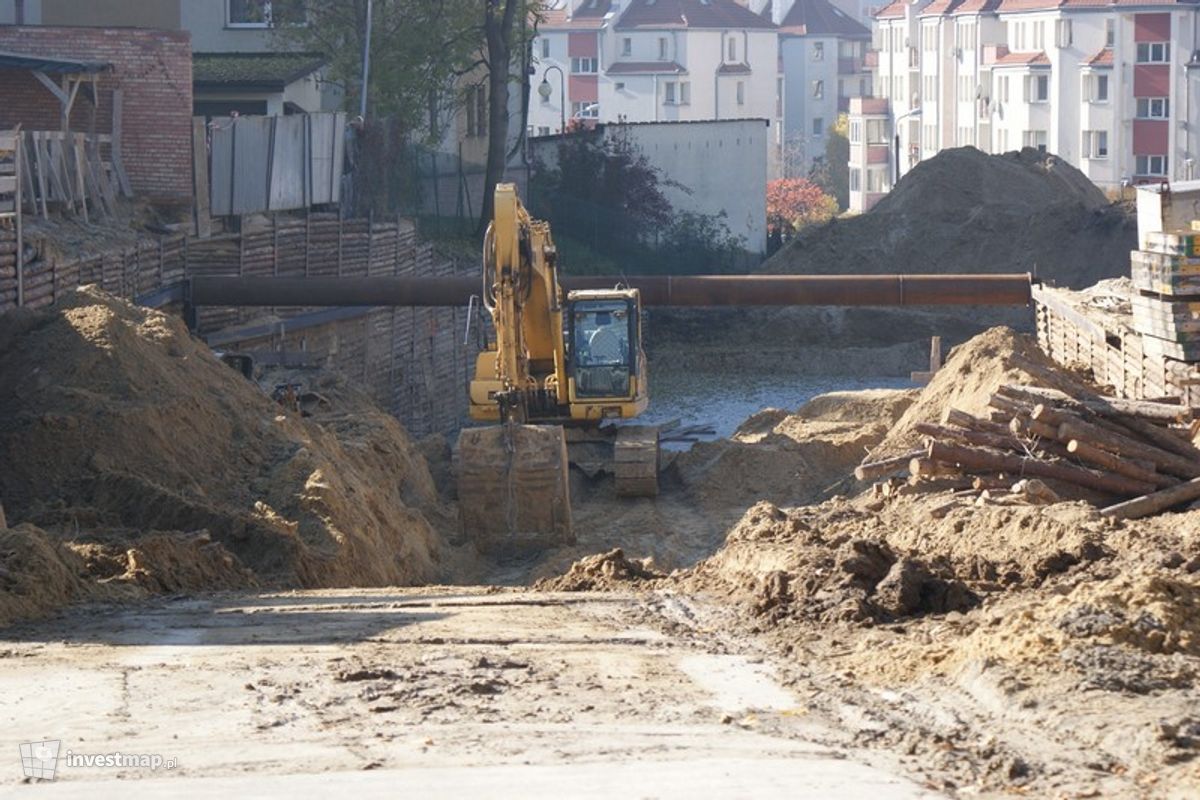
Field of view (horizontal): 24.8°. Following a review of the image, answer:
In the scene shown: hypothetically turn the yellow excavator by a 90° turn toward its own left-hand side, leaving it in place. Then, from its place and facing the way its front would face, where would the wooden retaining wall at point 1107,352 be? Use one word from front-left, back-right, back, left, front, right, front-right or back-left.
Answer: front

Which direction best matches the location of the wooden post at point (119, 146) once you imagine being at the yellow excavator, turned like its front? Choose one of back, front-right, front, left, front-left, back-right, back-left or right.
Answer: back-right

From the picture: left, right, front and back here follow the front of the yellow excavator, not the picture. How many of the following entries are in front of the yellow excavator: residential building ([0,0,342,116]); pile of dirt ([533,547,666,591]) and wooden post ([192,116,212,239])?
1

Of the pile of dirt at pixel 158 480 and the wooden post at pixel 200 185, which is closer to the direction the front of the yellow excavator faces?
the pile of dirt

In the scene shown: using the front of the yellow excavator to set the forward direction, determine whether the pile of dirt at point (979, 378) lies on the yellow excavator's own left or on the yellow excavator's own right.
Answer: on the yellow excavator's own left

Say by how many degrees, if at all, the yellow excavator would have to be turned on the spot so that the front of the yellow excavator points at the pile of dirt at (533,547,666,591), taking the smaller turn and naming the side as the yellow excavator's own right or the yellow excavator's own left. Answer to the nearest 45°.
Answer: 0° — it already faces it

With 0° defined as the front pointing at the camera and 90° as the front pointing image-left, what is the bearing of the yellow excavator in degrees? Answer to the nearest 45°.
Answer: approximately 0°

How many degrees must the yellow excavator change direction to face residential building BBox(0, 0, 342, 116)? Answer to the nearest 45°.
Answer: approximately 180°

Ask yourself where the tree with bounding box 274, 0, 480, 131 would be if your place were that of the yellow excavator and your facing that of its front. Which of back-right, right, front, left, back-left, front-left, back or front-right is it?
back
